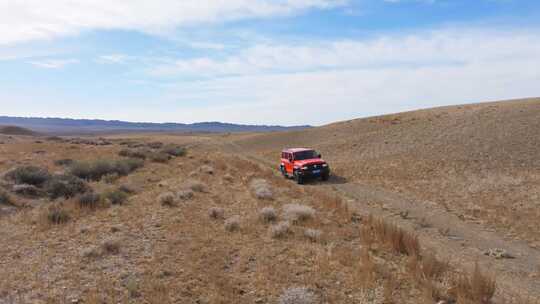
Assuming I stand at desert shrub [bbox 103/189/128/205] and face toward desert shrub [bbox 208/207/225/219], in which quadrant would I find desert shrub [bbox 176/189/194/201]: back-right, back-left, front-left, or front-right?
front-left

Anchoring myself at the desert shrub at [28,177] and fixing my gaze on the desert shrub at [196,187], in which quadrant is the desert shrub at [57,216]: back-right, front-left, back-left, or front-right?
front-right

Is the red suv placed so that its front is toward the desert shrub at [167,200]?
no

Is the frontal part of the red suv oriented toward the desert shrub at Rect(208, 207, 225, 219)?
no

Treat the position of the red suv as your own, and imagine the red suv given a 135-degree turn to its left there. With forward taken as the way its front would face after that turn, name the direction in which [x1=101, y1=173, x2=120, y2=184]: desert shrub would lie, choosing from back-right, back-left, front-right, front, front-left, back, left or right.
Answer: left

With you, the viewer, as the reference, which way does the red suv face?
facing the viewer and to the right of the viewer

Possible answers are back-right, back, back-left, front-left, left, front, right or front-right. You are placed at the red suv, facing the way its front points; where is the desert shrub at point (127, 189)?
right

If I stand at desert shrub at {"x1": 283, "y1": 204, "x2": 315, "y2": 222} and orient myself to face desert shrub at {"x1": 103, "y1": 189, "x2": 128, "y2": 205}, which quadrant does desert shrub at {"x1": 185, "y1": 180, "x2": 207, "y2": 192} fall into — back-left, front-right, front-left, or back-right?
front-right

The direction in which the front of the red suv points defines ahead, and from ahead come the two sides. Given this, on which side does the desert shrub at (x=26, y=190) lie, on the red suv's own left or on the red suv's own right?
on the red suv's own right

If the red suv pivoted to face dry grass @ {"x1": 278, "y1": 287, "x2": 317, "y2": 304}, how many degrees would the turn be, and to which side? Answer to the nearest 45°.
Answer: approximately 45° to its right

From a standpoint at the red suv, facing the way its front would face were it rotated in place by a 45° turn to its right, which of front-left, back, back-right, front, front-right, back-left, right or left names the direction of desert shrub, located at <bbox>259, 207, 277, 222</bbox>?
front

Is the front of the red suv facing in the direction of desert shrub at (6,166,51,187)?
no

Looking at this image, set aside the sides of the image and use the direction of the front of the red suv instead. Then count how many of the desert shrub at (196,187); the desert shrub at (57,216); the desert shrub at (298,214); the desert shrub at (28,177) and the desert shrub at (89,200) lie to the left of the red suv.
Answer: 0

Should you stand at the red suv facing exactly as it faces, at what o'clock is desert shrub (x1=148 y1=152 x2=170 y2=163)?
The desert shrub is roughly at 6 o'clock from the red suv.

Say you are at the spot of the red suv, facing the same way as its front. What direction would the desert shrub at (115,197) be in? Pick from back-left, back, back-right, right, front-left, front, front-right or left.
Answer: right

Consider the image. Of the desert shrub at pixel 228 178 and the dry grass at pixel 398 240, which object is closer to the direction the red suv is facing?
the dry grass

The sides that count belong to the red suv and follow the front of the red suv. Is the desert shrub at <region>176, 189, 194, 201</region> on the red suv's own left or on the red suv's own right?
on the red suv's own right

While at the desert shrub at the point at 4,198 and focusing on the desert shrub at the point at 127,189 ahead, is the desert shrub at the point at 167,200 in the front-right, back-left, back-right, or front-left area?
front-right

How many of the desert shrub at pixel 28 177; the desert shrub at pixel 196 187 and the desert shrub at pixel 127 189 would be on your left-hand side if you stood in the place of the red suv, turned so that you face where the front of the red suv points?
0

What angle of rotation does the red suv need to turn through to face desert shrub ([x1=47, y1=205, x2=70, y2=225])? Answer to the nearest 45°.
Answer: approximately 90° to its right

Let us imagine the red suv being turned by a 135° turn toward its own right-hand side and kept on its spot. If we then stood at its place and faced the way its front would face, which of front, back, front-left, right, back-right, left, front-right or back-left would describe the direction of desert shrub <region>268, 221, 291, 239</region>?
left

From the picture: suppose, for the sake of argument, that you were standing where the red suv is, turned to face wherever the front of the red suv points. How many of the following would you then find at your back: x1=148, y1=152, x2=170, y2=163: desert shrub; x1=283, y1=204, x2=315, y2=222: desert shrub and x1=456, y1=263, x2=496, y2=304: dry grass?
1
